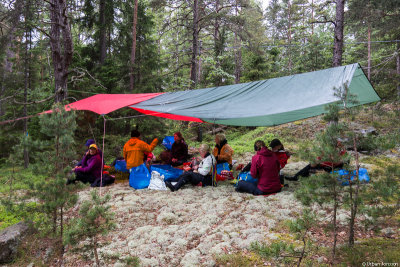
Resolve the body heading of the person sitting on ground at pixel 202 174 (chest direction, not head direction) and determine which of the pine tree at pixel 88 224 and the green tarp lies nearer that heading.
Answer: the pine tree

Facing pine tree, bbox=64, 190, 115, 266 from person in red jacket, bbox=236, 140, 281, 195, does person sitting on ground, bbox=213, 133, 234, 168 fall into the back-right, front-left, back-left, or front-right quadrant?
back-right

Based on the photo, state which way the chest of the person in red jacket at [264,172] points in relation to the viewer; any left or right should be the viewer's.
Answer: facing away from the viewer and to the left of the viewer

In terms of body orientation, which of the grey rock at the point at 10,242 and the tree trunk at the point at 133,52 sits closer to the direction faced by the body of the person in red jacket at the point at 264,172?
the tree trunk

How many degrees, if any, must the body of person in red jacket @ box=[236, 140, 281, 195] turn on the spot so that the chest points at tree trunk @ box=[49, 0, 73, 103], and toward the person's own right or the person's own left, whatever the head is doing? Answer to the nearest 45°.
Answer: approximately 45° to the person's own left

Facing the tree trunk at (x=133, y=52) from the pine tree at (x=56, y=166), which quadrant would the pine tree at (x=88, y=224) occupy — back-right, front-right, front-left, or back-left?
back-right

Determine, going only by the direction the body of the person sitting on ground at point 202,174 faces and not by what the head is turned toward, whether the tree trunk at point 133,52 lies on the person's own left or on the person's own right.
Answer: on the person's own right

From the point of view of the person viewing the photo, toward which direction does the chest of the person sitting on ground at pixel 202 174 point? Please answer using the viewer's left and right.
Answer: facing to the left of the viewer

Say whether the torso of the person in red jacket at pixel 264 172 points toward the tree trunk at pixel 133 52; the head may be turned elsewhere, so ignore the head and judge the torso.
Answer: yes

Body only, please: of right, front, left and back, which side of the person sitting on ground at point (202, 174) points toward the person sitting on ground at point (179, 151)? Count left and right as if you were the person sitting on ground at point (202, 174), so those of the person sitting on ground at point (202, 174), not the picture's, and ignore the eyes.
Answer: right
